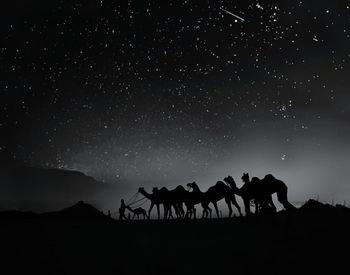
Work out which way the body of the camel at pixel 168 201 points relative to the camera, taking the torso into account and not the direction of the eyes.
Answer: to the viewer's left

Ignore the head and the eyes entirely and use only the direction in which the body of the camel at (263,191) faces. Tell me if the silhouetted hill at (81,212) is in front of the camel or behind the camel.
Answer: in front

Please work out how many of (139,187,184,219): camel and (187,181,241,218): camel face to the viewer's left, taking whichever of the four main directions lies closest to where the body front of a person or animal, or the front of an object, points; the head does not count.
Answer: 2

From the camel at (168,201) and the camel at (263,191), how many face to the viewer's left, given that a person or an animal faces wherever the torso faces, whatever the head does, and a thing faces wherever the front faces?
2

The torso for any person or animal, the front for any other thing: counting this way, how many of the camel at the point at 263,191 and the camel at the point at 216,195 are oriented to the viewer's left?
2

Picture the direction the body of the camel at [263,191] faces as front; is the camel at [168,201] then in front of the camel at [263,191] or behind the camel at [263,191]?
in front

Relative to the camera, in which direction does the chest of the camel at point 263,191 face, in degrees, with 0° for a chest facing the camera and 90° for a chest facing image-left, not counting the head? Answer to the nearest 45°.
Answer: approximately 90°

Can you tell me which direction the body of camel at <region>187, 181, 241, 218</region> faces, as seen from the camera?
to the viewer's left

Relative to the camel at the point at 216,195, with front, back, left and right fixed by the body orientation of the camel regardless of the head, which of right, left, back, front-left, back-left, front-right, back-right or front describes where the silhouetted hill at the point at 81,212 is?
front-right

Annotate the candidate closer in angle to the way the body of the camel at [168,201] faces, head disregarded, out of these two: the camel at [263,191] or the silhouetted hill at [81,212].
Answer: the silhouetted hill

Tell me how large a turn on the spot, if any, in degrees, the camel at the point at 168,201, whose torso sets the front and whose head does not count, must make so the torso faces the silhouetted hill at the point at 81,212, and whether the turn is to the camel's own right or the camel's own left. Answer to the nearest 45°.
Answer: approximately 45° to the camel's own right
